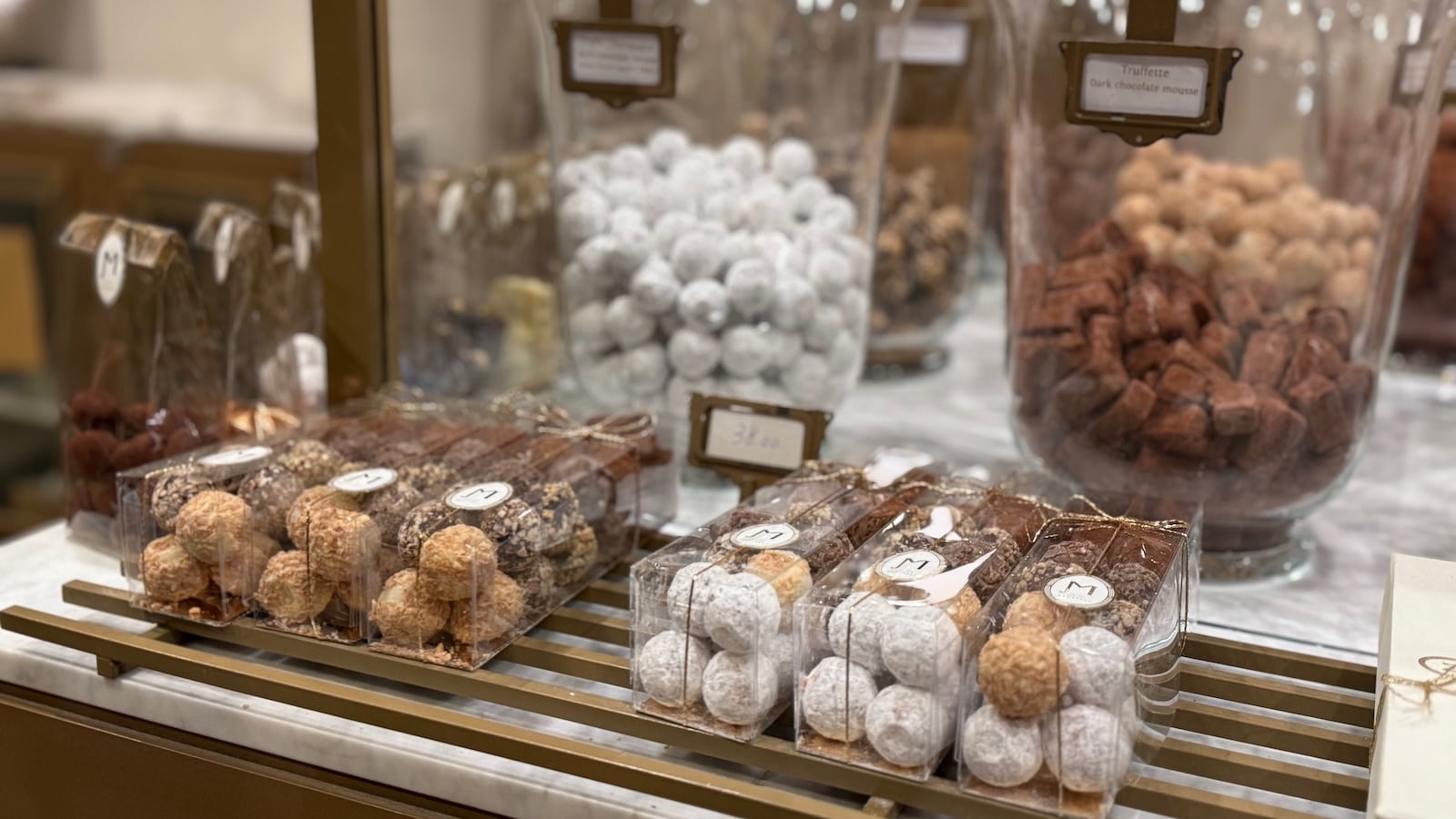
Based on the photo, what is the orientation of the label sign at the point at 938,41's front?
toward the camera

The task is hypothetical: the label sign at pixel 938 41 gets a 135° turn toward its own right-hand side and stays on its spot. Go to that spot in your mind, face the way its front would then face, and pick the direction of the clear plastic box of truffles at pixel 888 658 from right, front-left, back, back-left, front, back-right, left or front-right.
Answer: back-left

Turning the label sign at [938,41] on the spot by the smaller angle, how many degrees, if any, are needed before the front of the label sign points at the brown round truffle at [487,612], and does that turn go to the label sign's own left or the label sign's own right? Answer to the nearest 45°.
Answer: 0° — it already faces it

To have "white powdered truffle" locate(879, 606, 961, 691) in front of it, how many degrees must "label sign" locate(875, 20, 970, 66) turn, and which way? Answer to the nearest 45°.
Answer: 0° — it already faces it

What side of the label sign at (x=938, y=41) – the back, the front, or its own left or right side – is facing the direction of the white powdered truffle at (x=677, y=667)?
front

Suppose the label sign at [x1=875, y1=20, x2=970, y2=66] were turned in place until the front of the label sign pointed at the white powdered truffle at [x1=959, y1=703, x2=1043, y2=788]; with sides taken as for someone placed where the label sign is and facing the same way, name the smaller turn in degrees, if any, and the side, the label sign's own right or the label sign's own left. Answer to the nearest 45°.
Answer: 0° — it already faces it

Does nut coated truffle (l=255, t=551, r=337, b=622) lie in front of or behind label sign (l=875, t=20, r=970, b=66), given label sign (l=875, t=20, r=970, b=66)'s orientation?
in front

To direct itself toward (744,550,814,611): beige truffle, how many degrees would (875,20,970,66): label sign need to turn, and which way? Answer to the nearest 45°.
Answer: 0° — it already faces it

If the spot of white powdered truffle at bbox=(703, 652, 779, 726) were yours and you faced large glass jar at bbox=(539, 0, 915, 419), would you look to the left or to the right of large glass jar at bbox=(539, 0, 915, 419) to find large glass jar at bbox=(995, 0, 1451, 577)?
right

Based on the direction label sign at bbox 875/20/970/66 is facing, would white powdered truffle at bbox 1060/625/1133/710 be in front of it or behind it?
in front

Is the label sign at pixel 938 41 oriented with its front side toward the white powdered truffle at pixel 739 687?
yes

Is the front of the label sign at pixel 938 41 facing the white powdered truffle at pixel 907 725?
yes

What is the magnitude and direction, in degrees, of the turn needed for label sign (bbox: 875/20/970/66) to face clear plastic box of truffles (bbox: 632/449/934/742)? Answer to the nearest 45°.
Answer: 0° — it already faces it

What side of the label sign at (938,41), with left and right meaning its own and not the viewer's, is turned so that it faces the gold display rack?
front

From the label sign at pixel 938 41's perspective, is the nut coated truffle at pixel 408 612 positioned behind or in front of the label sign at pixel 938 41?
in front
